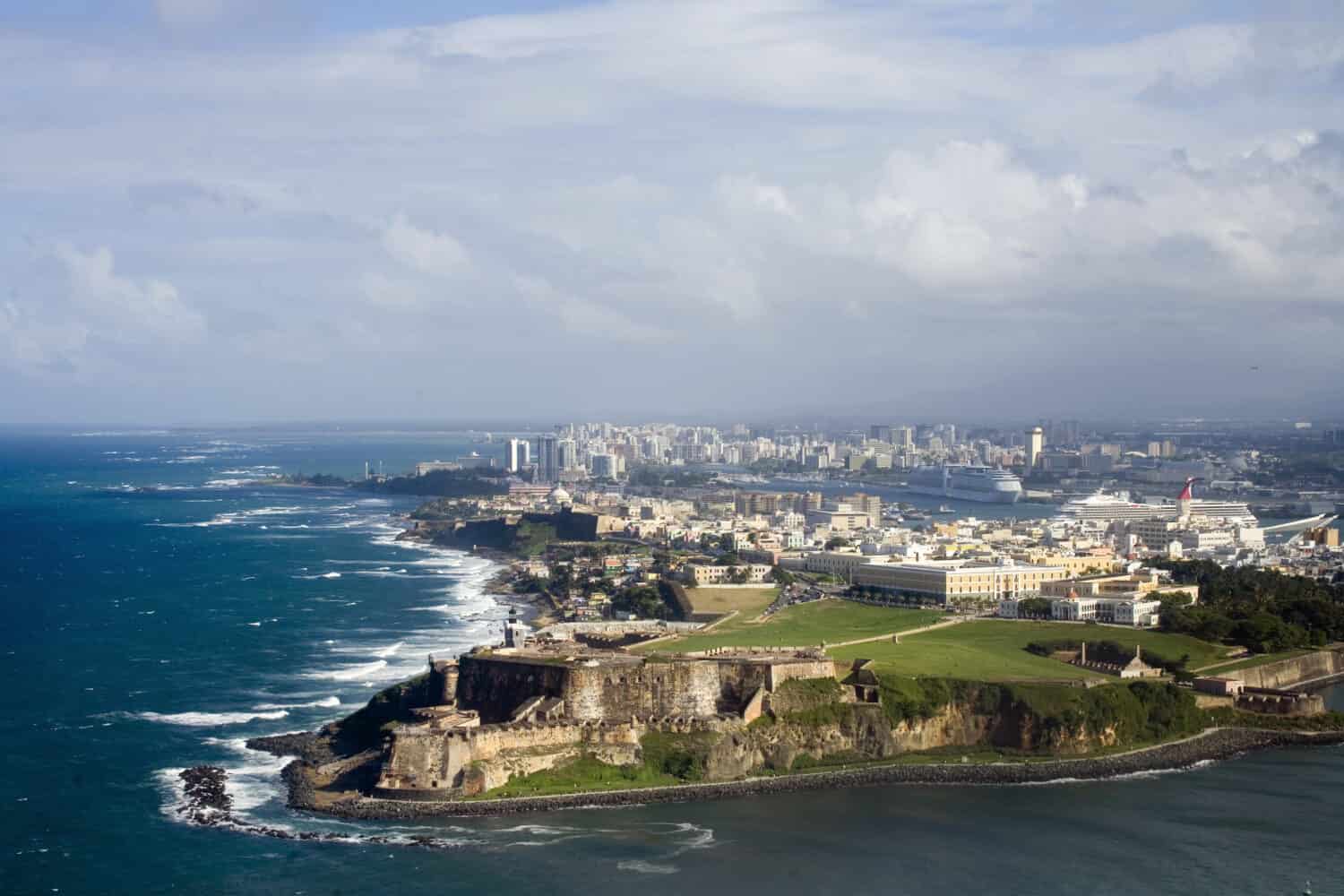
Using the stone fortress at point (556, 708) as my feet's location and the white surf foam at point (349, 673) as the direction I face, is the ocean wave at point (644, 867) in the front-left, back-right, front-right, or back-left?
back-left

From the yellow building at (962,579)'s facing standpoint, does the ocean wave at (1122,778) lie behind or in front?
in front

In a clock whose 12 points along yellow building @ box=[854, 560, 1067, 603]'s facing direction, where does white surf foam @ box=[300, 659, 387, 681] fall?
The white surf foam is roughly at 3 o'clock from the yellow building.

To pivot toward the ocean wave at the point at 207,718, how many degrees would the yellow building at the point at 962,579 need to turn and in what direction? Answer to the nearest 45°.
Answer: approximately 90° to its right

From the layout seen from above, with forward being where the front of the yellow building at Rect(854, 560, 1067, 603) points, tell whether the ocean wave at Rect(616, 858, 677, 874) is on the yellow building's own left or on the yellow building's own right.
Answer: on the yellow building's own right

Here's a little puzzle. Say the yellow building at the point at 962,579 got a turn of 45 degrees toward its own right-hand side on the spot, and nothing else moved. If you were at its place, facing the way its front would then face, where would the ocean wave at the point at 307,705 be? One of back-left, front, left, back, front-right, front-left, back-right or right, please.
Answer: front-right

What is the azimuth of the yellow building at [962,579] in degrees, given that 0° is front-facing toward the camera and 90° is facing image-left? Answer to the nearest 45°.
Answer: approximately 315°
